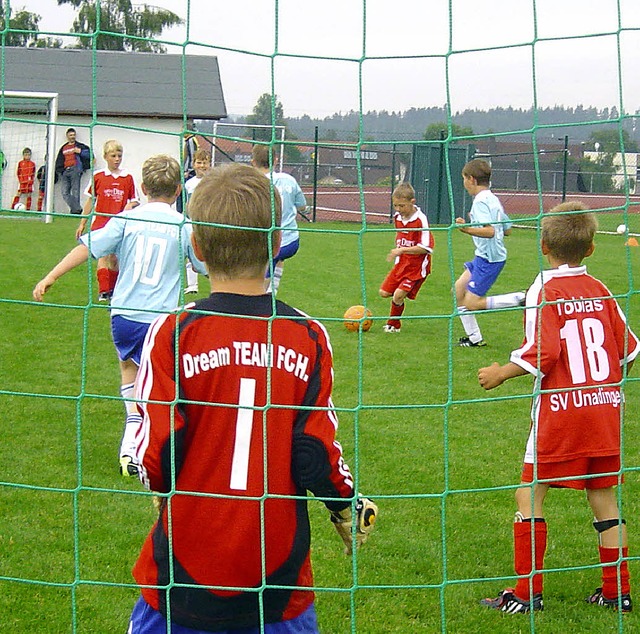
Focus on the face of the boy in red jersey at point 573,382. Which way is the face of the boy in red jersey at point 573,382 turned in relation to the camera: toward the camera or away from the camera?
away from the camera

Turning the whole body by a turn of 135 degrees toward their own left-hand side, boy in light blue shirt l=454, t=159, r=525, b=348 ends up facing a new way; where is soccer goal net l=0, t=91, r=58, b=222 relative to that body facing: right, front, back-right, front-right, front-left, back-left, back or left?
back

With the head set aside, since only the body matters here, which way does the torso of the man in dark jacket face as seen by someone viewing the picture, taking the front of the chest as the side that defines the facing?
toward the camera

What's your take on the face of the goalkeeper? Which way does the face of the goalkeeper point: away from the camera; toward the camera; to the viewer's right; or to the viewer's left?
away from the camera

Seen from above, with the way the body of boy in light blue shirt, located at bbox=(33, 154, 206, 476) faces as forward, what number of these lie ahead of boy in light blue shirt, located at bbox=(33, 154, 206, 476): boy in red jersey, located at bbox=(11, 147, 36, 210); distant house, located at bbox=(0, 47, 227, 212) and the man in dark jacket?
3

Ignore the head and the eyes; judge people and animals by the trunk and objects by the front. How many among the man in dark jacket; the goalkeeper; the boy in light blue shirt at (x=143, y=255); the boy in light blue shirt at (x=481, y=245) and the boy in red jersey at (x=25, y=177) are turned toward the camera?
2

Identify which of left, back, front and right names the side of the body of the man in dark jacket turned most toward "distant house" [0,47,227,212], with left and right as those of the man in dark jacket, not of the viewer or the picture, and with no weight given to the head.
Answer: back

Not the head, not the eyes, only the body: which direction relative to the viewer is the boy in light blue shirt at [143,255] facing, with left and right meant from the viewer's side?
facing away from the viewer

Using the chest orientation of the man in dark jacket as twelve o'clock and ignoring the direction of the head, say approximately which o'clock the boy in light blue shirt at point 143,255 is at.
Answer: The boy in light blue shirt is roughly at 12 o'clock from the man in dark jacket.

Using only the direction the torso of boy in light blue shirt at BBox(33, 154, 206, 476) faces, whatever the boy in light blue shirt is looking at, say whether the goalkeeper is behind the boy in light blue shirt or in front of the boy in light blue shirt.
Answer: behind

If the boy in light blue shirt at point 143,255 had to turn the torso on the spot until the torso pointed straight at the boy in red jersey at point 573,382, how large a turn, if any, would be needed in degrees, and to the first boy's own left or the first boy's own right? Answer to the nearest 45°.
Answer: approximately 135° to the first boy's own right

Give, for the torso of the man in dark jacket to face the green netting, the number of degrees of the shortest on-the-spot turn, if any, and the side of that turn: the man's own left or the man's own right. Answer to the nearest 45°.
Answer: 0° — they already face it

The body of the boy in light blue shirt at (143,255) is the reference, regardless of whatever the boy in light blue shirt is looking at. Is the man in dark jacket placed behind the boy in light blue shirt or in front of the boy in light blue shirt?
in front

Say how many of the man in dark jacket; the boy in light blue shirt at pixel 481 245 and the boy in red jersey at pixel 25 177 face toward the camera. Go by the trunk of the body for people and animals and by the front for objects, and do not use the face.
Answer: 2

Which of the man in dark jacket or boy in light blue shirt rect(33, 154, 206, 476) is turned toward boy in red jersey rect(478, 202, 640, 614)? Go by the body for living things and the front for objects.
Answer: the man in dark jacket

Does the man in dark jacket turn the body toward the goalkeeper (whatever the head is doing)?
yes

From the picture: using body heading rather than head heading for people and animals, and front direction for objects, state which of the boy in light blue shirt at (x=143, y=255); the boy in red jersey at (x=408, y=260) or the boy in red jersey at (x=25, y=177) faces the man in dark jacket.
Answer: the boy in light blue shirt

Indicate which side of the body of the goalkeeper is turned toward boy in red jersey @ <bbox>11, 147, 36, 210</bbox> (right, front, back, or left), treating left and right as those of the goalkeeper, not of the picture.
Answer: front

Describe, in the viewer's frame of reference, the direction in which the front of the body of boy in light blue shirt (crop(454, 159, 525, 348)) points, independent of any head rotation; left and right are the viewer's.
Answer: facing to the left of the viewer
